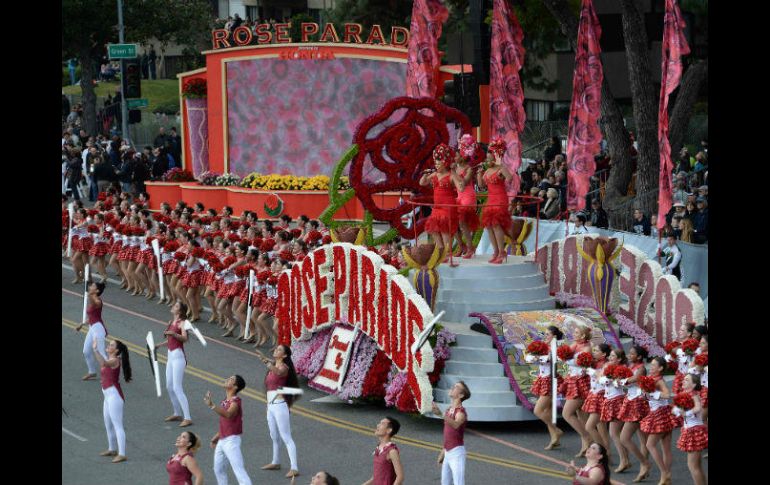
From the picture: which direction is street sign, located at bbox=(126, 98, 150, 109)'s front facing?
toward the camera

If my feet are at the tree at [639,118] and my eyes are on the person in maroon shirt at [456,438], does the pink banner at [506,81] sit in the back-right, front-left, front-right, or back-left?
front-right

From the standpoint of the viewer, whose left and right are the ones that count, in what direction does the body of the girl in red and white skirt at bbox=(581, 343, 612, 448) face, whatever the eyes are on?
facing to the left of the viewer

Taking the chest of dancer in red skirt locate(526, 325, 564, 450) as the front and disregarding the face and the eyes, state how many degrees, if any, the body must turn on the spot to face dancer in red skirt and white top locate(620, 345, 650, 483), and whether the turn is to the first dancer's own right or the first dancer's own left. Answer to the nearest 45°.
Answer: approximately 135° to the first dancer's own left

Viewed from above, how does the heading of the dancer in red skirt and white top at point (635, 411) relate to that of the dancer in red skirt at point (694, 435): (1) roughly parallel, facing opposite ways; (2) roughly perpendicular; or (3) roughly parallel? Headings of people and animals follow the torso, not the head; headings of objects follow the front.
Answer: roughly parallel

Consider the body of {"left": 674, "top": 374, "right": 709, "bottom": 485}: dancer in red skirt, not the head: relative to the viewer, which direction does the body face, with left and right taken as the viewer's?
facing to the left of the viewer

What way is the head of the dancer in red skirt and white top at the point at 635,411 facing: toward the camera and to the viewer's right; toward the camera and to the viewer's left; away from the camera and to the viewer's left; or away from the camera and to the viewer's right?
toward the camera and to the viewer's left

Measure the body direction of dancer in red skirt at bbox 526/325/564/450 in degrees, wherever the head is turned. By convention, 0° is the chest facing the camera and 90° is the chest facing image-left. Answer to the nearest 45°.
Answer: approximately 90°

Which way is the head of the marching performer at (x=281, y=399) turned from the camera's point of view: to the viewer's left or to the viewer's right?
to the viewer's left

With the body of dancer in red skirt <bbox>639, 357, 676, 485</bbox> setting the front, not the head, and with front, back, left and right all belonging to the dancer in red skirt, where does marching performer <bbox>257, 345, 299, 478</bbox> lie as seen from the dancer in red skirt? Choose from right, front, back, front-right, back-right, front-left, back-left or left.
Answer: front
